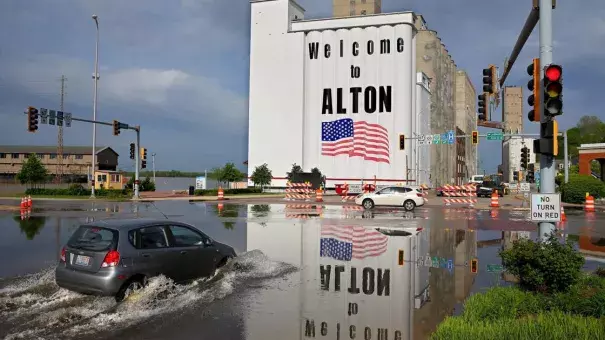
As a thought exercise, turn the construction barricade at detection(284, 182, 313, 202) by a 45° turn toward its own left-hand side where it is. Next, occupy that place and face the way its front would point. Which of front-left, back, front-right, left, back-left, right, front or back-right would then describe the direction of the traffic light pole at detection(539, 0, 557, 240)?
front-right

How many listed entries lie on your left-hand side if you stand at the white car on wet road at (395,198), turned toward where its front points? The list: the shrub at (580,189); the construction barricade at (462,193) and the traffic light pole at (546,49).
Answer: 1
